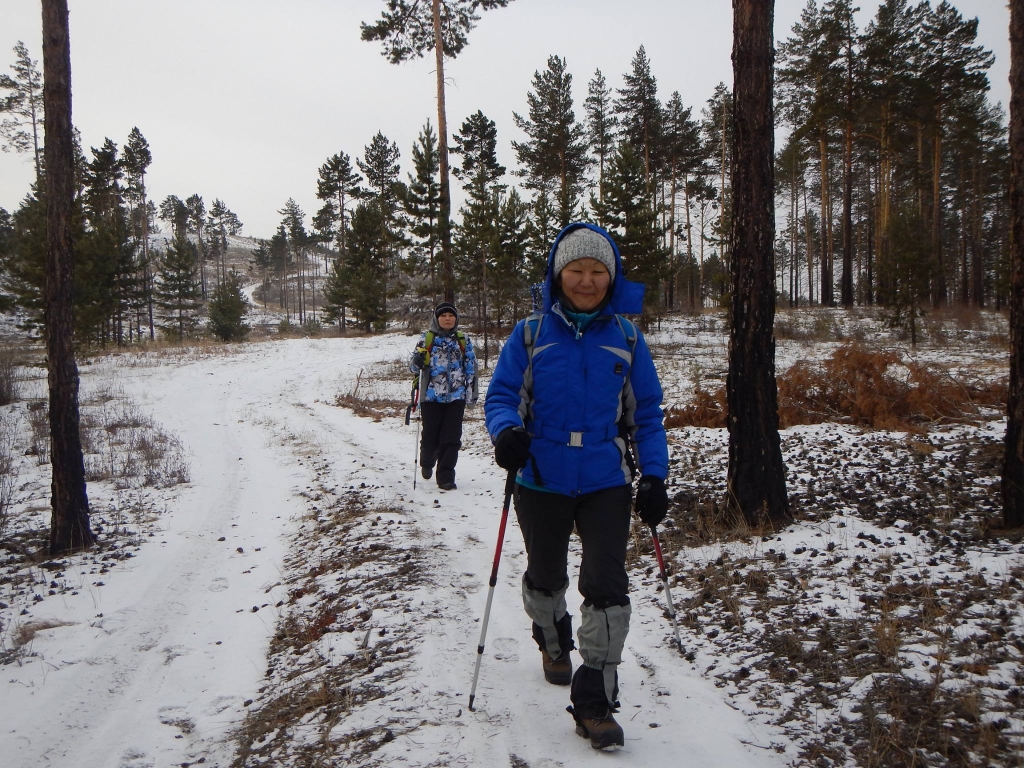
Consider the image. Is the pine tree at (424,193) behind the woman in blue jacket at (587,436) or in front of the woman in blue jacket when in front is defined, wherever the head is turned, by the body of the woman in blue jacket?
behind

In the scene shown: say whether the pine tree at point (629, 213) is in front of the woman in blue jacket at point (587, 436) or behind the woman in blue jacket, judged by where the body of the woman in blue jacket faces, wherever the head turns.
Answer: behind

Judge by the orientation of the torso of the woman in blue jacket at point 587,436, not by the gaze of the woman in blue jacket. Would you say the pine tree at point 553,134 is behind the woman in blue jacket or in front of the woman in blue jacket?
behind

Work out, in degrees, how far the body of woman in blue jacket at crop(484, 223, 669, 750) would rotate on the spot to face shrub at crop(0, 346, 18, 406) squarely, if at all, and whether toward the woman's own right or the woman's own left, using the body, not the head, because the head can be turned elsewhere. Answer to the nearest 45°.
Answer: approximately 135° to the woman's own right

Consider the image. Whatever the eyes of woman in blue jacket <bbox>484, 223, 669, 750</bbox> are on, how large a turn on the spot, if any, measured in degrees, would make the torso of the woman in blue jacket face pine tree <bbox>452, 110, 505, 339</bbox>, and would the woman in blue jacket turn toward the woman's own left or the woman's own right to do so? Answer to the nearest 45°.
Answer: approximately 180°

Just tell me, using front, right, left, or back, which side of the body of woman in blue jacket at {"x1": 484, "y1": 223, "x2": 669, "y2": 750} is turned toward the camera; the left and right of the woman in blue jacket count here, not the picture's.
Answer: front

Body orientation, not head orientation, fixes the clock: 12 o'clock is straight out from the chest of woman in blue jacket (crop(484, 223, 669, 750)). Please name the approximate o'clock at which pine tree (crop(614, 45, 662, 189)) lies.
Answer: The pine tree is roughly at 6 o'clock from the woman in blue jacket.

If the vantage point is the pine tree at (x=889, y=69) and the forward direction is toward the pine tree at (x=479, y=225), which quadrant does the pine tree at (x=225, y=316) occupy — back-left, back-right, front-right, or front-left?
front-right

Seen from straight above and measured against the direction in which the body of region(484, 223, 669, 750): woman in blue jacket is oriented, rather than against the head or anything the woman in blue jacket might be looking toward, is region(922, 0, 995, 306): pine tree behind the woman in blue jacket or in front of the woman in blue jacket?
behind

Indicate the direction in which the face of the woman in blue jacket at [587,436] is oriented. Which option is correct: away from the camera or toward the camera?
toward the camera

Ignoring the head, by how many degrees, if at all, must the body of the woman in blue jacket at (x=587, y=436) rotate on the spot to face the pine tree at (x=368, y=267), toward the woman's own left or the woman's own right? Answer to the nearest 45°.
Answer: approximately 180°
